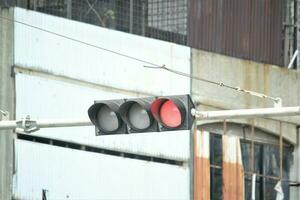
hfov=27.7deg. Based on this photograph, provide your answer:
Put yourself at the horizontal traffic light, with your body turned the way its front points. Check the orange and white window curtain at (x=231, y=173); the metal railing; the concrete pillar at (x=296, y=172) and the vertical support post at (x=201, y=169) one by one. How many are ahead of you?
0

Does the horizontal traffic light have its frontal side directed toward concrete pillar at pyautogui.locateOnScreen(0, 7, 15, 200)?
no

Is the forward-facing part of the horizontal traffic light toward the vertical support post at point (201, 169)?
no

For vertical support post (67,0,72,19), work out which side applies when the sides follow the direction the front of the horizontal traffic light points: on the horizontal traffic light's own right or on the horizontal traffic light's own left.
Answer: on the horizontal traffic light's own right

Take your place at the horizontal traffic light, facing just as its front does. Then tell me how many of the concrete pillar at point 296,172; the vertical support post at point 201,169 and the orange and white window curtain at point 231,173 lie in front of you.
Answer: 0

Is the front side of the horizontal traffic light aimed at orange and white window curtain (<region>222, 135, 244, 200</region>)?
no

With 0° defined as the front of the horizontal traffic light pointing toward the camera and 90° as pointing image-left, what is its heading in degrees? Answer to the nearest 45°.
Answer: approximately 45°

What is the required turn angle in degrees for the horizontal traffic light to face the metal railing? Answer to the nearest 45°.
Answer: approximately 135° to its right
